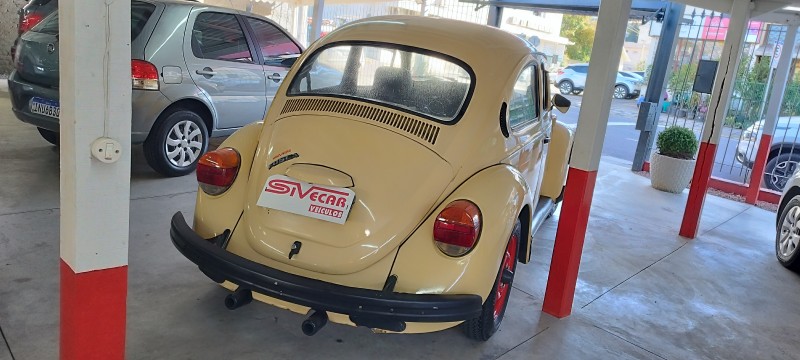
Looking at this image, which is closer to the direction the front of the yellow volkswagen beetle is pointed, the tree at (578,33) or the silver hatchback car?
the tree

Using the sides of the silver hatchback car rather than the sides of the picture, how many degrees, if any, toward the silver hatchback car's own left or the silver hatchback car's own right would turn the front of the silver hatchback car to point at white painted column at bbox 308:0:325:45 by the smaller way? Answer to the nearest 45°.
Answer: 0° — it already faces it

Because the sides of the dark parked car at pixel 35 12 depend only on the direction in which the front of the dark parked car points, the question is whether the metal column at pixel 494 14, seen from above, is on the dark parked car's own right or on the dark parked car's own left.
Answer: on the dark parked car's own right

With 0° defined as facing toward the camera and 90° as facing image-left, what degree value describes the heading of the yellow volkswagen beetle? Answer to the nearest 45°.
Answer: approximately 225°

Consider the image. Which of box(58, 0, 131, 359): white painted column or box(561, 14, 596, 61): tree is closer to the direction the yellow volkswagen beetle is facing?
the tree

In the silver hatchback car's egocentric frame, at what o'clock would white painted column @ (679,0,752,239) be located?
The white painted column is roughly at 2 o'clock from the silver hatchback car.

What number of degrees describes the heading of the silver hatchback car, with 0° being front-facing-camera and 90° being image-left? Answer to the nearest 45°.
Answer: approximately 225°
